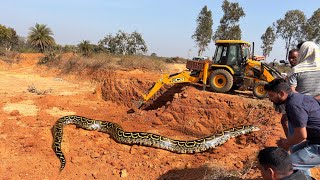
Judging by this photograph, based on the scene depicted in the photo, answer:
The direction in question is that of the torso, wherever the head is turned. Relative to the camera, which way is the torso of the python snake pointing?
to the viewer's right

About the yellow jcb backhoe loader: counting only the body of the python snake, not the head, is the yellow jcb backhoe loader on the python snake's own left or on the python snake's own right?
on the python snake's own left

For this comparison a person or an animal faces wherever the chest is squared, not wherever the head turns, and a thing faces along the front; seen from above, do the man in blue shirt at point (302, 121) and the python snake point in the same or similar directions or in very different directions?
very different directions

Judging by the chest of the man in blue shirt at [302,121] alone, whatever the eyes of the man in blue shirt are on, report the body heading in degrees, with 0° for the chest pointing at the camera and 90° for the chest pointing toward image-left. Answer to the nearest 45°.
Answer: approximately 90°

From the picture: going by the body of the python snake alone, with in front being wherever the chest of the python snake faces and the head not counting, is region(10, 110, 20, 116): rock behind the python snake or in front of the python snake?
behind

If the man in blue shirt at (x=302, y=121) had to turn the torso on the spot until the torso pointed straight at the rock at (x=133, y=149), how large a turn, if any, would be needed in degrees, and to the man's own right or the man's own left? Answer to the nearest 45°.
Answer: approximately 45° to the man's own right

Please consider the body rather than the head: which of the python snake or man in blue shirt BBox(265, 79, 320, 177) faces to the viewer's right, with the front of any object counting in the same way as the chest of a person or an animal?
the python snake

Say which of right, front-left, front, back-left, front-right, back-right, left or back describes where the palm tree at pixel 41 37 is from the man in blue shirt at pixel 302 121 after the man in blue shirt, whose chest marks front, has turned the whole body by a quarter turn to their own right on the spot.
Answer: front-left

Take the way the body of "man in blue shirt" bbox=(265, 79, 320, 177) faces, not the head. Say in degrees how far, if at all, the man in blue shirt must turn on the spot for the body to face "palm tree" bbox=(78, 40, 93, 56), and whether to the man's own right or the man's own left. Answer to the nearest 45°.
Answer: approximately 45° to the man's own right

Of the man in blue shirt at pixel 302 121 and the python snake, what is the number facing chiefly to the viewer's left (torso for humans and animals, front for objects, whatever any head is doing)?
1

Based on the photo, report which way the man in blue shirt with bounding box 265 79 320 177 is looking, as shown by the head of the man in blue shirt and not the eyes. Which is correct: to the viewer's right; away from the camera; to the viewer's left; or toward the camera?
to the viewer's left

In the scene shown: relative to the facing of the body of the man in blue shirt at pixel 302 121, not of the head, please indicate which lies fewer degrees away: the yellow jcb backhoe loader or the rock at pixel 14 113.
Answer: the rock

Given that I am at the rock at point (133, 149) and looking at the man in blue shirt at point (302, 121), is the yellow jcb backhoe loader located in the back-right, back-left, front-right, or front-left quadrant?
back-left
